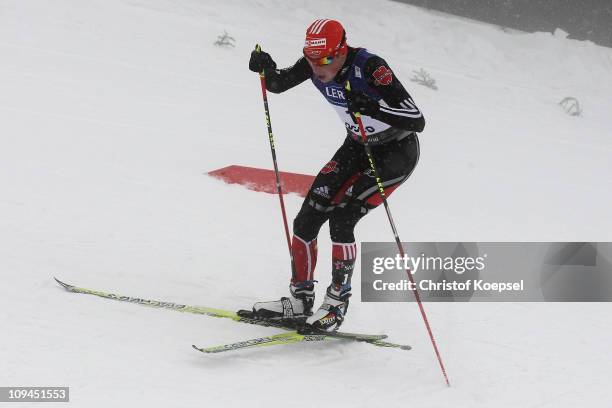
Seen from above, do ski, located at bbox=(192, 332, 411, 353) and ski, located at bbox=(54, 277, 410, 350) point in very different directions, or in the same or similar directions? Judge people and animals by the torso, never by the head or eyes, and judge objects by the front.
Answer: same or similar directions

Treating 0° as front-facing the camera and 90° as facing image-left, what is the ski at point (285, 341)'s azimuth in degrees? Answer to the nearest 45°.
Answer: approximately 90°

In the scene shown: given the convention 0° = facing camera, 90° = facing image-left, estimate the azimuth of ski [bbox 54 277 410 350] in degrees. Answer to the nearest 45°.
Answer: approximately 90°

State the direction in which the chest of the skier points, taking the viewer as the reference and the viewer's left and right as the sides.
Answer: facing the viewer and to the left of the viewer

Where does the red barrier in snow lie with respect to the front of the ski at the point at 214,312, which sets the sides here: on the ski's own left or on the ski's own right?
on the ski's own right

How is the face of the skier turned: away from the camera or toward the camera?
toward the camera

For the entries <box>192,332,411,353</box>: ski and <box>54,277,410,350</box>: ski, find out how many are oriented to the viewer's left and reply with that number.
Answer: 2

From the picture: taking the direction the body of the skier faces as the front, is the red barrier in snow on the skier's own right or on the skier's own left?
on the skier's own right

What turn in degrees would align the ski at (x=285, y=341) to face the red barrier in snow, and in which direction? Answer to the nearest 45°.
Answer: approximately 90° to its right
